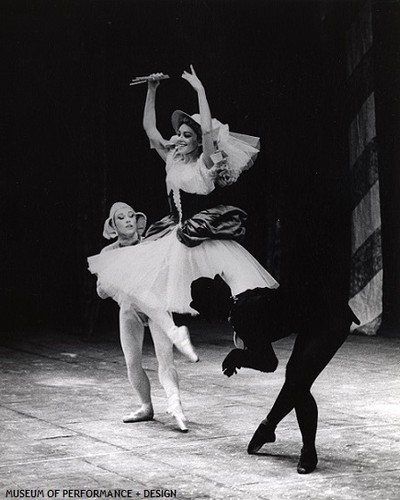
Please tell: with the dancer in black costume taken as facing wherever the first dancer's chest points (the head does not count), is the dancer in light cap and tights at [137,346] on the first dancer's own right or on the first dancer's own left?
on the first dancer's own right

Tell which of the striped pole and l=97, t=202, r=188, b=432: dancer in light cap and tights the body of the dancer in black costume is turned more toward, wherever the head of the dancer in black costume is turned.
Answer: the dancer in light cap and tights

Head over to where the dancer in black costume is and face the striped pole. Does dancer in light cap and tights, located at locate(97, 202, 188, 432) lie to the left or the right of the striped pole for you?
left

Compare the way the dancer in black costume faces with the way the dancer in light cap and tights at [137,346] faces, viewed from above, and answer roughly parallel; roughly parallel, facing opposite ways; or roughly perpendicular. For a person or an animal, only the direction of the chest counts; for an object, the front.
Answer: roughly perpendicular

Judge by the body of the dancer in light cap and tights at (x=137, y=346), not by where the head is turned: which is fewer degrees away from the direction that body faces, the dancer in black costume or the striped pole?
the dancer in black costume

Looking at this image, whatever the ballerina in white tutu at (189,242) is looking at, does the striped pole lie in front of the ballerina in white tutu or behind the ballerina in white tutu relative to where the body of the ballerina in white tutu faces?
behind

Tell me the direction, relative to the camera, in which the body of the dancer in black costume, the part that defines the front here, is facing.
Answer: to the viewer's left

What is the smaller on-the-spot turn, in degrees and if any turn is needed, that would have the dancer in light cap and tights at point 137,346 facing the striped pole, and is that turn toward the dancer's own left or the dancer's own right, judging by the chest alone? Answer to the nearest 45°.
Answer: approximately 135° to the dancer's own left

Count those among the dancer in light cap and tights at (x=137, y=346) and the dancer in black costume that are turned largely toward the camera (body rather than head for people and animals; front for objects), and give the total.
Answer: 1
